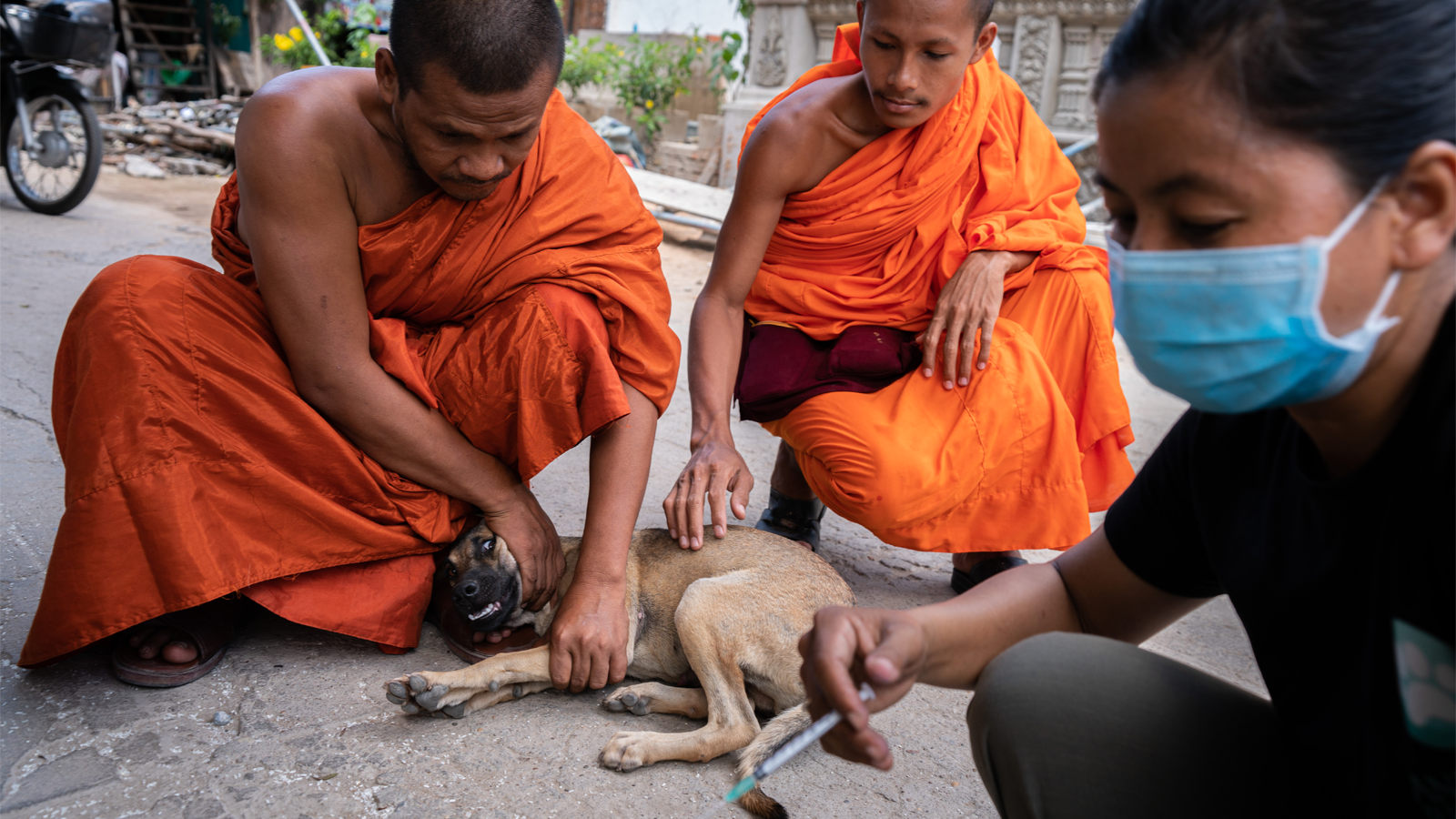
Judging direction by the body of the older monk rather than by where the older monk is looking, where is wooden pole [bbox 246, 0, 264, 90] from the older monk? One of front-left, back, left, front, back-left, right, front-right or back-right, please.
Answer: back

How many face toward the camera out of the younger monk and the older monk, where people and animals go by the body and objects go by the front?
2

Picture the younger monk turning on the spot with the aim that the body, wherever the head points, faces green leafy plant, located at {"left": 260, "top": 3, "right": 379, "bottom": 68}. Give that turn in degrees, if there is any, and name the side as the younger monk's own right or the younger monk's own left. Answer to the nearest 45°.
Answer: approximately 135° to the younger monk's own right

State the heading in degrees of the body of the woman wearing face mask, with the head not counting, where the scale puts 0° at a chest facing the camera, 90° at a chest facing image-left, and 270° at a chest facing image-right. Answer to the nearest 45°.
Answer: approximately 45°

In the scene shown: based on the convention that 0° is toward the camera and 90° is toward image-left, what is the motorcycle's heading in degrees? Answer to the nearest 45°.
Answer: approximately 315°

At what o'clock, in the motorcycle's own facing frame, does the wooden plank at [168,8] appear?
The wooden plank is roughly at 8 o'clock from the motorcycle.

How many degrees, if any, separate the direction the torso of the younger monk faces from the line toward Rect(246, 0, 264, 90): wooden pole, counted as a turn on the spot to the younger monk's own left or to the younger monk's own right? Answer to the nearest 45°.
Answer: approximately 135° to the younger monk's own right

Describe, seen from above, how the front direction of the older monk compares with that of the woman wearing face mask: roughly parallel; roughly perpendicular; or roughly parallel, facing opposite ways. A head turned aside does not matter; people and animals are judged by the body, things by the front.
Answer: roughly perpendicular
